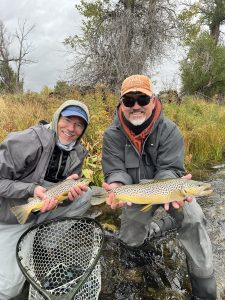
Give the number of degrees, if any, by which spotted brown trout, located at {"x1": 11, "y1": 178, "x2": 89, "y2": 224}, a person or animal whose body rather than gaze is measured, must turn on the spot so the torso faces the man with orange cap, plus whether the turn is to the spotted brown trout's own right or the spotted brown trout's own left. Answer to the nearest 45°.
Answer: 0° — it already faces them

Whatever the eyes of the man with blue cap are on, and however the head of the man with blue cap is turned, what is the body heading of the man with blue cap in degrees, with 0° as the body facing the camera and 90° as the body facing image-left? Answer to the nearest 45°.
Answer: approximately 315°

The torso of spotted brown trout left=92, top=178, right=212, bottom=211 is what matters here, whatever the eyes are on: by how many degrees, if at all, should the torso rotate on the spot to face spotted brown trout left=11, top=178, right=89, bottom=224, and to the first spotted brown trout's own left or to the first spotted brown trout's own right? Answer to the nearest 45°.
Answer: approximately 180°

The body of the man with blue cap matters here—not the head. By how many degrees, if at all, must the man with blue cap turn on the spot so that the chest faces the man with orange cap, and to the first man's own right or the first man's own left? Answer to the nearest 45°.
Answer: approximately 45° to the first man's own left

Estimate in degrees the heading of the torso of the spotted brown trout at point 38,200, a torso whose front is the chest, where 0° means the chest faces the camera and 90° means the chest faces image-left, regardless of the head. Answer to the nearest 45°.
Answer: approximately 270°

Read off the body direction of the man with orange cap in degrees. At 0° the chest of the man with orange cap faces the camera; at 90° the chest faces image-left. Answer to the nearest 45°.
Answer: approximately 0°

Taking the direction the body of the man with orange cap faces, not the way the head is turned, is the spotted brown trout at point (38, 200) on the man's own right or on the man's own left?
on the man's own right

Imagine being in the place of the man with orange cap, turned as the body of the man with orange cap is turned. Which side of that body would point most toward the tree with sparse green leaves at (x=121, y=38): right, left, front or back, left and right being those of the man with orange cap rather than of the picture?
back

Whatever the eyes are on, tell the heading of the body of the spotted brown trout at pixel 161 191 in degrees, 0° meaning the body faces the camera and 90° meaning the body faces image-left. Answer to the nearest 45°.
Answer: approximately 270°

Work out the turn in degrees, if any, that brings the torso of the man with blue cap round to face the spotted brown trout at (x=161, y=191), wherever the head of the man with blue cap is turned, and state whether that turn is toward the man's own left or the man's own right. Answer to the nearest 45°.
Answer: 0° — they already face it

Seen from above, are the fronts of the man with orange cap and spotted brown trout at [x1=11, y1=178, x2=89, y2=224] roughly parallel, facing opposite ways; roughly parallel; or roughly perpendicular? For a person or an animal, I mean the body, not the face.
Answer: roughly perpendicular
